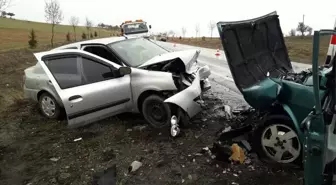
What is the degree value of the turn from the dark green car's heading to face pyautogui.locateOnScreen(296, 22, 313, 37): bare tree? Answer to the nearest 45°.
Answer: approximately 90° to its right

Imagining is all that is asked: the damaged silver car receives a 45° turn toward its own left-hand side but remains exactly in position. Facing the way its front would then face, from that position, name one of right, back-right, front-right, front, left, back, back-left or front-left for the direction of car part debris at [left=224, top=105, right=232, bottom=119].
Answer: front

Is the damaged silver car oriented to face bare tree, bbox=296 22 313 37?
no

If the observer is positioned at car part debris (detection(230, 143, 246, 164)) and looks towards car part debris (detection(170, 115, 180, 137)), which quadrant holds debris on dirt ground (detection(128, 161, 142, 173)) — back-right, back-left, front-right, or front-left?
front-left

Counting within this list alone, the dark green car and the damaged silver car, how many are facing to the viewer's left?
1

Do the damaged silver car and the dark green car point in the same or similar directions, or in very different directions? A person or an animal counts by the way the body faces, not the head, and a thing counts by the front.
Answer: very different directions

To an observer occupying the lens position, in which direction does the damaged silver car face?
facing the viewer and to the right of the viewer

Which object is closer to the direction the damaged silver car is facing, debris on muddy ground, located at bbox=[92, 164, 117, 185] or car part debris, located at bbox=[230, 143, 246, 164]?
the car part debris

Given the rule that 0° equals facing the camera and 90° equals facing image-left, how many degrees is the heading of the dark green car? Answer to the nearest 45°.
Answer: approximately 90°

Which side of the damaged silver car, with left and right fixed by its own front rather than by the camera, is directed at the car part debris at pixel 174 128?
front

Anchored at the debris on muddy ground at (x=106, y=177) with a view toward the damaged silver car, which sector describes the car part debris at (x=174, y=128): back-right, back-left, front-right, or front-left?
front-right

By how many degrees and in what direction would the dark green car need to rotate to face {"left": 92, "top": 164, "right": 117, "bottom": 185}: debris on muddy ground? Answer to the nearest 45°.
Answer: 0° — it already faces it

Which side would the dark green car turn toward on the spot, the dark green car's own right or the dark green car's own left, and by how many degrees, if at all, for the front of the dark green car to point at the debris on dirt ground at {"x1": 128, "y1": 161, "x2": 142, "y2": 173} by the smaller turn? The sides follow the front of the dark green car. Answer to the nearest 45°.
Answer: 0° — it already faces it

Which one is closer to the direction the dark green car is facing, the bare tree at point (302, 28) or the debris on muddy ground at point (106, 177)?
the debris on muddy ground
